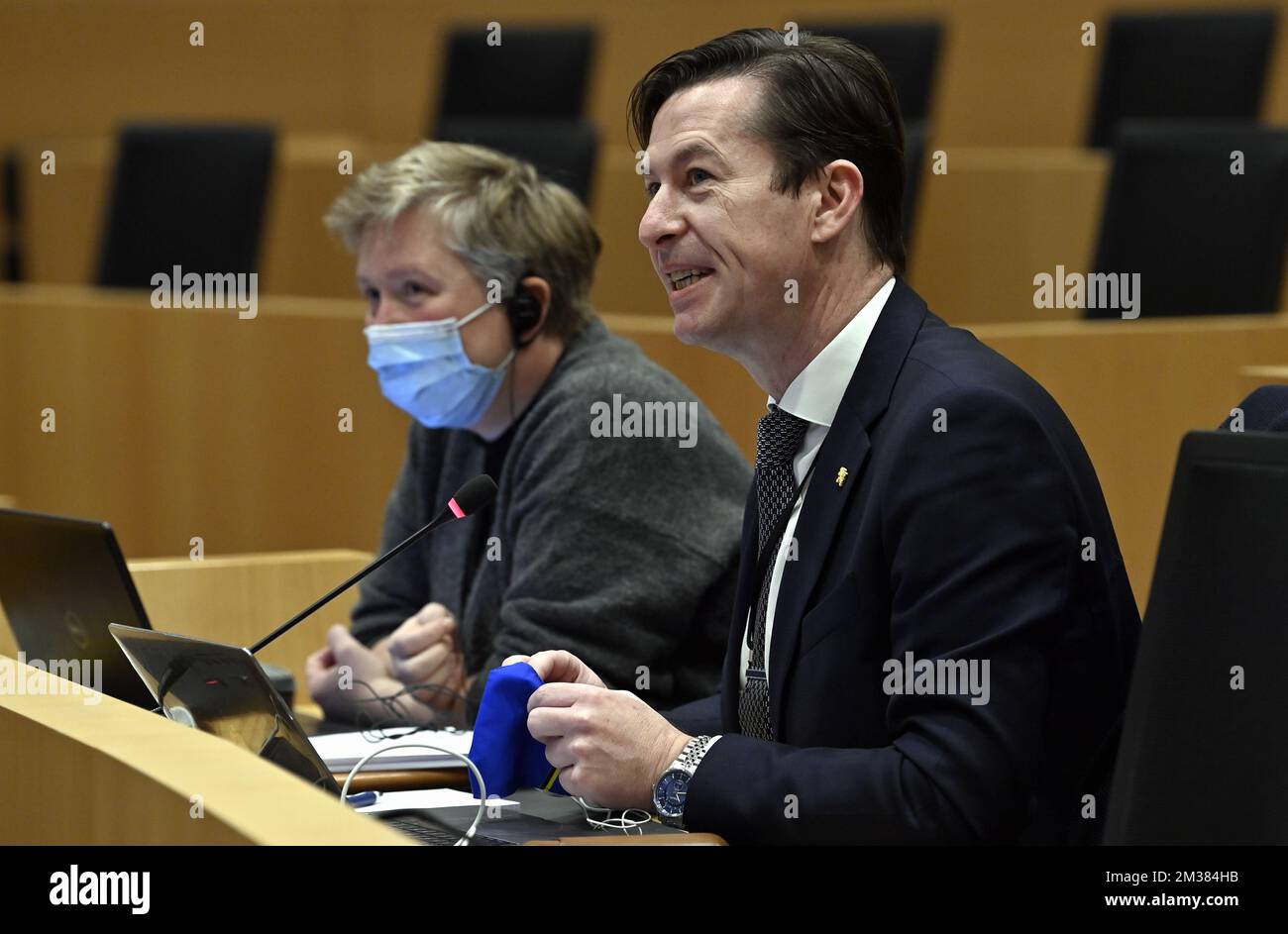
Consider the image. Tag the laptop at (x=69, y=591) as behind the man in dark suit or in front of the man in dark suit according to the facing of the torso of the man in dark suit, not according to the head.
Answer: in front

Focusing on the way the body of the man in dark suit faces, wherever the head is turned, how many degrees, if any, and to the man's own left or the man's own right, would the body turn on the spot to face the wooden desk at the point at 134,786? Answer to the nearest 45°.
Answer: approximately 45° to the man's own left

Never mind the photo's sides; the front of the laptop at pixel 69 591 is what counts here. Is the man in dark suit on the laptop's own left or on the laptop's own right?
on the laptop's own right

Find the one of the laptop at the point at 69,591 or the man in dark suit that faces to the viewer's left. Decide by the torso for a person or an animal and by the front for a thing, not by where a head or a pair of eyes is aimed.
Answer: the man in dark suit

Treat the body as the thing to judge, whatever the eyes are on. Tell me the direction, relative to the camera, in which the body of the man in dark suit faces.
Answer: to the viewer's left

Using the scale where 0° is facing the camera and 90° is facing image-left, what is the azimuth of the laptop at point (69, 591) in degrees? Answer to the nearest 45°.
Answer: approximately 225°

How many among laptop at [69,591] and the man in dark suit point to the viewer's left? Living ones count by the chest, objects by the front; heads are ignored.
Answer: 1
